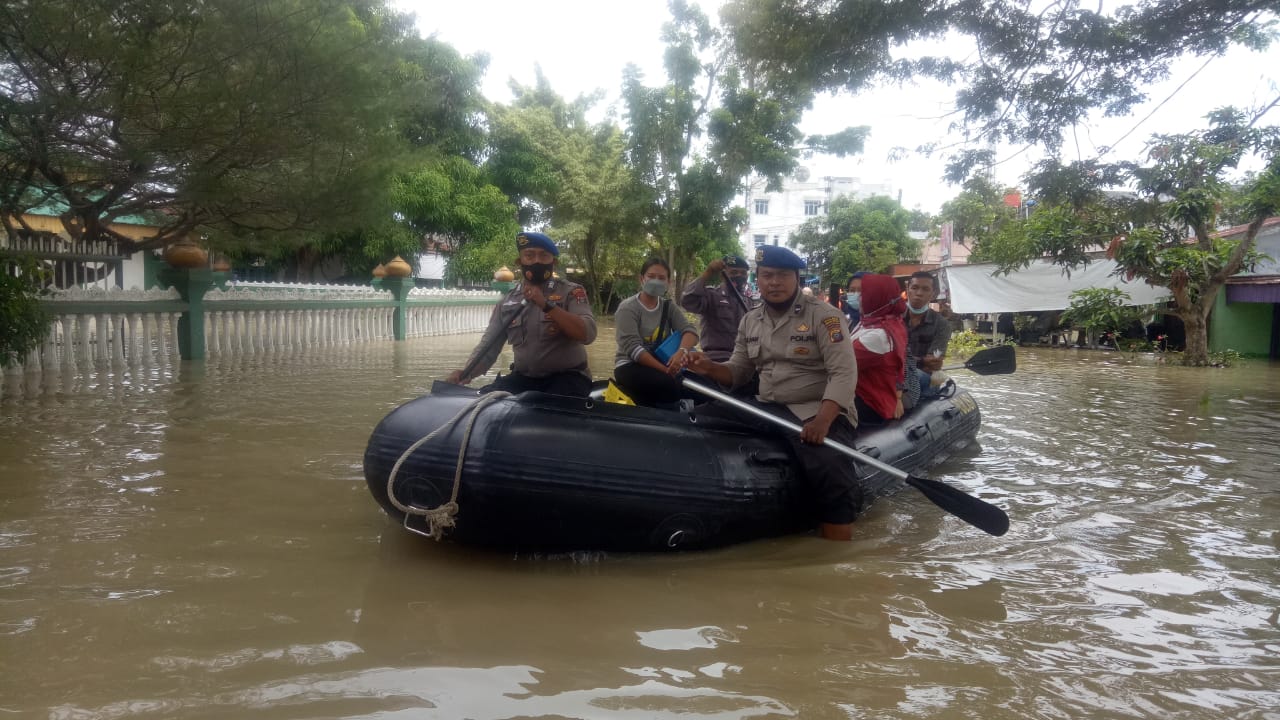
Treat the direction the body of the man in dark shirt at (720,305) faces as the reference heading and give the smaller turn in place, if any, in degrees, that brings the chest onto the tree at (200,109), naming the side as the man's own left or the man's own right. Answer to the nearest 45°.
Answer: approximately 135° to the man's own right

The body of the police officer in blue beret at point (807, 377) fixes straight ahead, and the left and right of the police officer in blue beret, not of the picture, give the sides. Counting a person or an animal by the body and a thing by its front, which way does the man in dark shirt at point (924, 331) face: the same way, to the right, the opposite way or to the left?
the same way

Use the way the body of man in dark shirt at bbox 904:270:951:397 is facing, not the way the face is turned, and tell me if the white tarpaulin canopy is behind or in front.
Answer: behind

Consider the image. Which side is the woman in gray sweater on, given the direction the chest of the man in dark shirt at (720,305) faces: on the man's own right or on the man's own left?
on the man's own right

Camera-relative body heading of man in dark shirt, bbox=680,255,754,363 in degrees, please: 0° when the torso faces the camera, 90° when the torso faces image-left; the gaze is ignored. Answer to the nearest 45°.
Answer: approximately 315°

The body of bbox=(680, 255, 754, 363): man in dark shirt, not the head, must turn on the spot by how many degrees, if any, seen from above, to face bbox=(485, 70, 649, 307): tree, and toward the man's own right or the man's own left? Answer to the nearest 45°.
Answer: approximately 135° to the man's own left

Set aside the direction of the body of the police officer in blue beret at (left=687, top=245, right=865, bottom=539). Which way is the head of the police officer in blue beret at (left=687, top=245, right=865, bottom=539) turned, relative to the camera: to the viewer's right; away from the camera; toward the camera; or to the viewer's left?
toward the camera

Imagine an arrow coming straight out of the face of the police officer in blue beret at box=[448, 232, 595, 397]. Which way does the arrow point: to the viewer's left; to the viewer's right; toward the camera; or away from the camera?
toward the camera

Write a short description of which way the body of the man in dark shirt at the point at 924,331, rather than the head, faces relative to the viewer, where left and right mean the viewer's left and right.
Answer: facing the viewer and to the left of the viewer

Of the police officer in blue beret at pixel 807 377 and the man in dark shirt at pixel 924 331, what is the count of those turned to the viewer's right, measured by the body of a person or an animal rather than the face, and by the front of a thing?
0

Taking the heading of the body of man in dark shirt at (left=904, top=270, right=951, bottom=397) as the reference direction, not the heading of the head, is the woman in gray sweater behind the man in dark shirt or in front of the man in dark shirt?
in front

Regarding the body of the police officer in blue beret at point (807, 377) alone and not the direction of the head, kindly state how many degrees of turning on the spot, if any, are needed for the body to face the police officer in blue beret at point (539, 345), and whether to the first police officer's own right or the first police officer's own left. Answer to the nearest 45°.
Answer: approximately 45° to the first police officer's own right

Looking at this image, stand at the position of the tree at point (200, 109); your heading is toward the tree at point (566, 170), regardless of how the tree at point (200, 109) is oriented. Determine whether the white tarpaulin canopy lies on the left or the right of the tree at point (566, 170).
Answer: right

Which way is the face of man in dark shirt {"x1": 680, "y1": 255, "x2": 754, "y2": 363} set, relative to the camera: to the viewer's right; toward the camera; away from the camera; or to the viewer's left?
toward the camera

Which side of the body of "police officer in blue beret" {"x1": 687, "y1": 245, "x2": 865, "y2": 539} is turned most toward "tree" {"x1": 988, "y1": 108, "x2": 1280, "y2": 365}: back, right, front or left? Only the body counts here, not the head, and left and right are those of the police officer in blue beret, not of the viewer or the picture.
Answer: back

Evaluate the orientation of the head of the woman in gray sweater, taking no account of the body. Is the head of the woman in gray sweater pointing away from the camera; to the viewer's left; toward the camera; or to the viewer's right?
toward the camera
